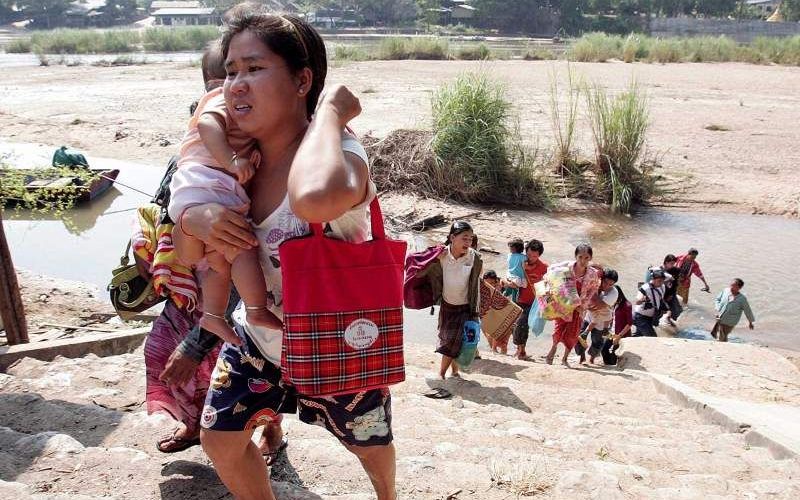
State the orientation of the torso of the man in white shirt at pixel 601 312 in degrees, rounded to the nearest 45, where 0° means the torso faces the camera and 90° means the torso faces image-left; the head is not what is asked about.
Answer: approximately 45°

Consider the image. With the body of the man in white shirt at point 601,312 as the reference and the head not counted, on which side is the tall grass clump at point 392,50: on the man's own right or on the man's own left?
on the man's own right

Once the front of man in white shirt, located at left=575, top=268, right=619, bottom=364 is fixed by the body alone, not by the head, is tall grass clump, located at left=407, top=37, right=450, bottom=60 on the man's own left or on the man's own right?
on the man's own right

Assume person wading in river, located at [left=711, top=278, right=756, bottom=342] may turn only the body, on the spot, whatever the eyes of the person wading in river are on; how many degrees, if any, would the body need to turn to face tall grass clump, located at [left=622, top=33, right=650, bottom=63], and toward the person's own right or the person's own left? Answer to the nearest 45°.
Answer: approximately 135° to the person's own right

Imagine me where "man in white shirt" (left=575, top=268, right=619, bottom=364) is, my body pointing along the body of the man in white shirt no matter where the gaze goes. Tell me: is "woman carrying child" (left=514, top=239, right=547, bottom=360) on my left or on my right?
on my right

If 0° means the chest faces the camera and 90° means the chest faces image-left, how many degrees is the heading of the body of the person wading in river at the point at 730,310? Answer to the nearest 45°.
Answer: approximately 45°

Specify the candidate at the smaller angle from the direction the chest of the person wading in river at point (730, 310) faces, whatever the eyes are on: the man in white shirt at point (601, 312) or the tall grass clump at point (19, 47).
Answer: the man in white shirt

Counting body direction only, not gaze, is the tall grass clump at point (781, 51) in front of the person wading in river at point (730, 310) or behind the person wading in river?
behind

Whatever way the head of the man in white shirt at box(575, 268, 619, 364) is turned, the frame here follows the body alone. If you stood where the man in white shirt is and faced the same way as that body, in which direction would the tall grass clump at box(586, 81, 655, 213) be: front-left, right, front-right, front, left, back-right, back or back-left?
back-right

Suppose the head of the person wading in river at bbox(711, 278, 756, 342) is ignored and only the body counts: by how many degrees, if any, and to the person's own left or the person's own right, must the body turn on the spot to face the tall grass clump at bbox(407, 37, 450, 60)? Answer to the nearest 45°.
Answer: approximately 90° to the person's own right

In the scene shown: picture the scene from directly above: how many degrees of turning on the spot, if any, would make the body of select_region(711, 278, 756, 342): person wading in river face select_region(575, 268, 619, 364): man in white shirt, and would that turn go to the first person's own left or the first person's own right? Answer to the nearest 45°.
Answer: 0° — they already face them
